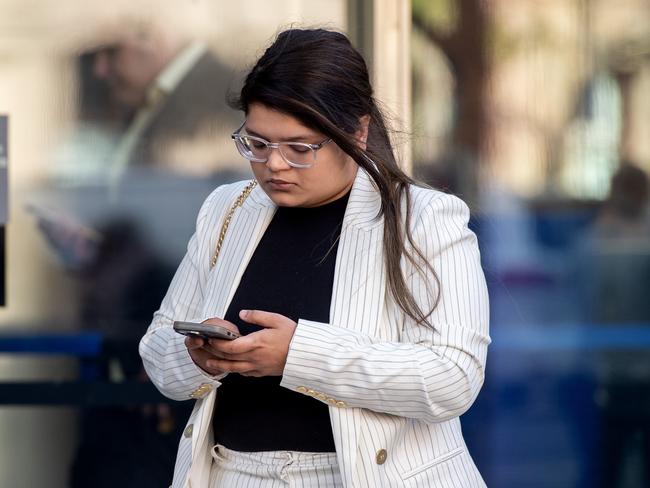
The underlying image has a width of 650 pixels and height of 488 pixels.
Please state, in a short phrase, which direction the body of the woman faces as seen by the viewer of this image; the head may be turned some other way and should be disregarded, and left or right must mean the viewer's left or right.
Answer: facing the viewer and to the left of the viewer

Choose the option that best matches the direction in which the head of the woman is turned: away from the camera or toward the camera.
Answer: toward the camera
